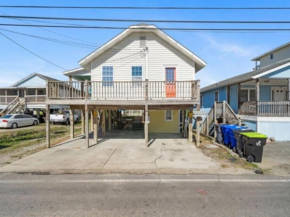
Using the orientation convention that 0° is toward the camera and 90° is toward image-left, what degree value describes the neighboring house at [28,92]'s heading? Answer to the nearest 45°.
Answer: approximately 0°

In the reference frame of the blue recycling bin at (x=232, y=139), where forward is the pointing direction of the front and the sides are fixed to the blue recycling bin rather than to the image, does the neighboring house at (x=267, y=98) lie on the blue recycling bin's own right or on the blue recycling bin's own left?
on the blue recycling bin's own left

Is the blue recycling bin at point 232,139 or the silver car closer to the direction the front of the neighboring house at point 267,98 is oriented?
the blue recycling bin

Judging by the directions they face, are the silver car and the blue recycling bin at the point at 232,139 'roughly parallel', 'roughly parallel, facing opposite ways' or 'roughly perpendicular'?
roughly perpendicular

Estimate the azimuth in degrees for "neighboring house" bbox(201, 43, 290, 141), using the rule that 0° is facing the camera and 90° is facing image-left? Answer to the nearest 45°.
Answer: approximately 0°

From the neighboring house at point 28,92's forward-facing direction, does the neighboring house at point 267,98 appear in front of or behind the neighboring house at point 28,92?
in front

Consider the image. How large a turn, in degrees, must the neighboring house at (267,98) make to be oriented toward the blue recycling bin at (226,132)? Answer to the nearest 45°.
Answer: approximately 45° to its right

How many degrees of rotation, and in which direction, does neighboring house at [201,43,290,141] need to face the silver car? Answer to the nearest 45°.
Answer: approximately 90° to its right

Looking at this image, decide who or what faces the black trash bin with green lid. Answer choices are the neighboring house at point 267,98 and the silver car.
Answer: the neighboring house
